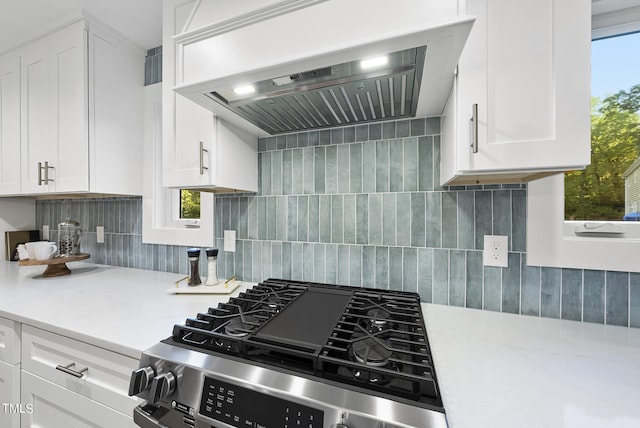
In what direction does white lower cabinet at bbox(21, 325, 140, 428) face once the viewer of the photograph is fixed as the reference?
facing the viewer and to the left of the viewer

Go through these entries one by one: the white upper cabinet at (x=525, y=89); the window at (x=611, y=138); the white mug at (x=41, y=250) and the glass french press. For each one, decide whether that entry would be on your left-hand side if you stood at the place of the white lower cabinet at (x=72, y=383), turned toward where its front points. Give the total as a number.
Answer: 2

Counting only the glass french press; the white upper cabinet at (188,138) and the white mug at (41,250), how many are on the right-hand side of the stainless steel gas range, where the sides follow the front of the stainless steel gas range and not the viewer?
3

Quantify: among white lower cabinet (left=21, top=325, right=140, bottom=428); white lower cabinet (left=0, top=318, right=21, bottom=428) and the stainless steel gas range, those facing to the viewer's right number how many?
0

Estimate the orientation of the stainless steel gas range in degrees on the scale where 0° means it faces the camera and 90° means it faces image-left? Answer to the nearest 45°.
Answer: approximately 45°

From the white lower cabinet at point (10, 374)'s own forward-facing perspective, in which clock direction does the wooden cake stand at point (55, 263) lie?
The wooden cake stand is roughly at 5 o'clock from the white lower cabinet.

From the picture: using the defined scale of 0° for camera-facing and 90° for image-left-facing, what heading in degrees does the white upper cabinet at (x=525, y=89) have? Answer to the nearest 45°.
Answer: approximately 0°

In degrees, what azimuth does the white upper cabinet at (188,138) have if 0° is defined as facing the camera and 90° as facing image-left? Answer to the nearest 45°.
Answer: approximately 45°

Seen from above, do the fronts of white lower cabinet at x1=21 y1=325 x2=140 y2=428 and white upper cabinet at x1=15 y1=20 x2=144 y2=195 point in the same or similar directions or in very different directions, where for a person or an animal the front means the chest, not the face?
same or similar directions

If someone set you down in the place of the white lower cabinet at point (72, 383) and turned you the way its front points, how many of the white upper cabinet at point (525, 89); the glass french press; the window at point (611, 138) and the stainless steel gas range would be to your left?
3

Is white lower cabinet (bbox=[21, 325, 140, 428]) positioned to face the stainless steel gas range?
no

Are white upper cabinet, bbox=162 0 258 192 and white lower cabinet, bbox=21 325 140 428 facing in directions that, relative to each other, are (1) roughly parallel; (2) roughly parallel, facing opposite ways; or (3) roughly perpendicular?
roughly parallel

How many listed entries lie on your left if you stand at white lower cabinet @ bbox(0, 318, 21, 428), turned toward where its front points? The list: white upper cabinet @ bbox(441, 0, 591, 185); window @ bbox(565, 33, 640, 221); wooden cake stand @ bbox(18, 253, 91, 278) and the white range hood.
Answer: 3

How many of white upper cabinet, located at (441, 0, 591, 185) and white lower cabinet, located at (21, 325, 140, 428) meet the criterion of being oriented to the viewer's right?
0

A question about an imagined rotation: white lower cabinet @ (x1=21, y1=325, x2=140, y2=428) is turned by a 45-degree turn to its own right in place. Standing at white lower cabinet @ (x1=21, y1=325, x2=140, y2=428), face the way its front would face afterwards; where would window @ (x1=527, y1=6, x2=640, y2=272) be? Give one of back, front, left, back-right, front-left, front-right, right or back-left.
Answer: back-left

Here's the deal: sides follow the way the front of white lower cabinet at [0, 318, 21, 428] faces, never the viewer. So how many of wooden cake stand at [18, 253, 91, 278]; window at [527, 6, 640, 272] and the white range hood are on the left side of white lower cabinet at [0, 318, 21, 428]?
2

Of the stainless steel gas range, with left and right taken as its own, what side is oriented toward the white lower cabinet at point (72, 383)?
right
